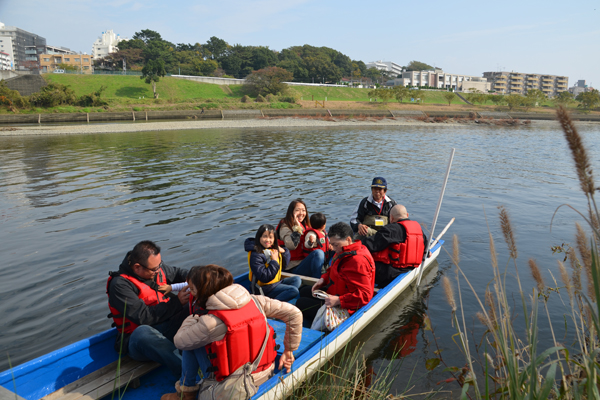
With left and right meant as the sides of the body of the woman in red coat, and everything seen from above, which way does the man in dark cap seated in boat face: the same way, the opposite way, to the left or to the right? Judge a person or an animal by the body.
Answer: to the left

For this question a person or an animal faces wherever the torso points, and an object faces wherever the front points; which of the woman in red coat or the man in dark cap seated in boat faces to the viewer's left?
the woman in red coat

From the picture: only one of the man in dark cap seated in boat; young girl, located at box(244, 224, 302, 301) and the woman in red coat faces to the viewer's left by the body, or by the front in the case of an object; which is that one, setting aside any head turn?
the woman in red coat

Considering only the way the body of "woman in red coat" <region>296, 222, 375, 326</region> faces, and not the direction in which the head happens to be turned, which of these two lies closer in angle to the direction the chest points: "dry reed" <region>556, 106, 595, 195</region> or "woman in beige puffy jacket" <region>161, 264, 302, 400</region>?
the woman in beige puffy jacket

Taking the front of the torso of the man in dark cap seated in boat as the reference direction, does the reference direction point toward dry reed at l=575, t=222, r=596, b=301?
yes

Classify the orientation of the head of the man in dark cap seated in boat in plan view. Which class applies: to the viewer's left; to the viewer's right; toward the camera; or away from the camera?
toward the camera

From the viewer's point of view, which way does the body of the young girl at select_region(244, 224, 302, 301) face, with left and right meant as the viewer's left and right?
facing the viewer and to the right of the viewer

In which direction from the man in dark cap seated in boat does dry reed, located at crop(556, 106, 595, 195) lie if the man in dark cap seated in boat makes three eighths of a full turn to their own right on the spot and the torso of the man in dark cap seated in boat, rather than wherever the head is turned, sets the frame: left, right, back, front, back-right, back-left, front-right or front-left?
back-left

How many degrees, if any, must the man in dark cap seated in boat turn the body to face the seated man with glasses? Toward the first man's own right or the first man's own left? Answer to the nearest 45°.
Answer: approximately 45° to the first man's own right

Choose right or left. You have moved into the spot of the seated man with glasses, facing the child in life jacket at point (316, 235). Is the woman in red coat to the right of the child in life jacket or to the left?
right

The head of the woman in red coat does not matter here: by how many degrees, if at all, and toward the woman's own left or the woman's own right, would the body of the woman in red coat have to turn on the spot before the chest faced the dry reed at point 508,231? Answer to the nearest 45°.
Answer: approximately 90° to the woman's own left

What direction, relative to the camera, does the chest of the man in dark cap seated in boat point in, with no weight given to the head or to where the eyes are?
toward the camera

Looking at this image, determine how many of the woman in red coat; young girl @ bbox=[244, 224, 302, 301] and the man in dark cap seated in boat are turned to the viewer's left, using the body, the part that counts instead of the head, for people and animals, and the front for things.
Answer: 1

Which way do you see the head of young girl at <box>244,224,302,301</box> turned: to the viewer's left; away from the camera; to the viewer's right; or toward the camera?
toward the camera

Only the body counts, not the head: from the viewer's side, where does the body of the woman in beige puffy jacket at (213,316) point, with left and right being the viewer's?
facing away from the viewer and to the left of the viewer

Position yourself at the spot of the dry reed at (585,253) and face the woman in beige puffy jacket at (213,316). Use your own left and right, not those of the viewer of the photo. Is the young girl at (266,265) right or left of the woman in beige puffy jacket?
right

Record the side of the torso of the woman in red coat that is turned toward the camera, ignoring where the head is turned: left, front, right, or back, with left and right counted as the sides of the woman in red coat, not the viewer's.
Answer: left

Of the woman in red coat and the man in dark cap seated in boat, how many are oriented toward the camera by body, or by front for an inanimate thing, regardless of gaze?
1

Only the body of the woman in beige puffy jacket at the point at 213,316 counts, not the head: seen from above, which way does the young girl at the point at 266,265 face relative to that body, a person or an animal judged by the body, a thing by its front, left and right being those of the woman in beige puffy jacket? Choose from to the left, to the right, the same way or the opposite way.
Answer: the opposite way

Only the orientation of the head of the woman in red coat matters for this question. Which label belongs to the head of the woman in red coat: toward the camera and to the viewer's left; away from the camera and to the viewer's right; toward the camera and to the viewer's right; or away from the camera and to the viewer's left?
toward the camera and to the viewer's left
